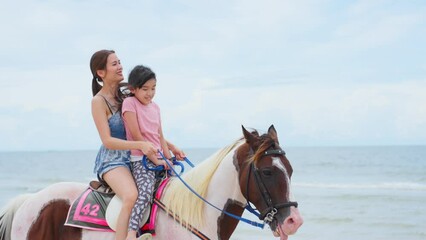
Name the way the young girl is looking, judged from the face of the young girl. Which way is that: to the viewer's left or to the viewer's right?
to the viewer's right

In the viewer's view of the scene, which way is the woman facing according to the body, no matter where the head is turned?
to the viewer's right

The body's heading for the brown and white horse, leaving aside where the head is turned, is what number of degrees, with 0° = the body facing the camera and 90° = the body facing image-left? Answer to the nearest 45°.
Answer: approximately 270°
